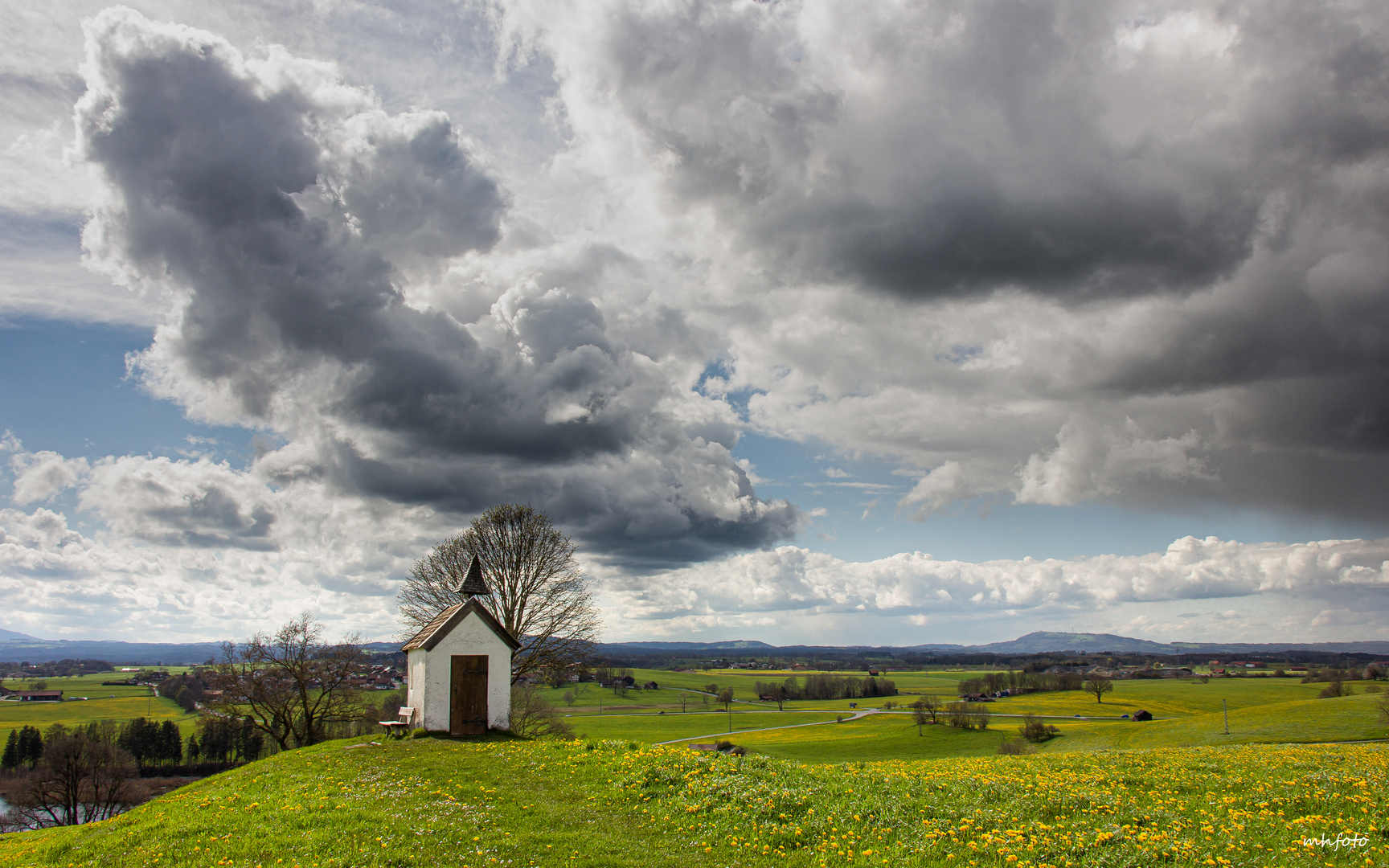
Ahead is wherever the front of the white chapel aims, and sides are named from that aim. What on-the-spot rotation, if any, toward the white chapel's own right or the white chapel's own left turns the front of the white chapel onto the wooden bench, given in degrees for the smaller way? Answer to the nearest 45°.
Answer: approximately 90° to the white chapel's own right

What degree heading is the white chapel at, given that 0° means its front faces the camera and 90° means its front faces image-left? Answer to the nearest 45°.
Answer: approximately 0°

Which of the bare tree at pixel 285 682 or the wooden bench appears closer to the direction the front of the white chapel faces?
the wooden bench
